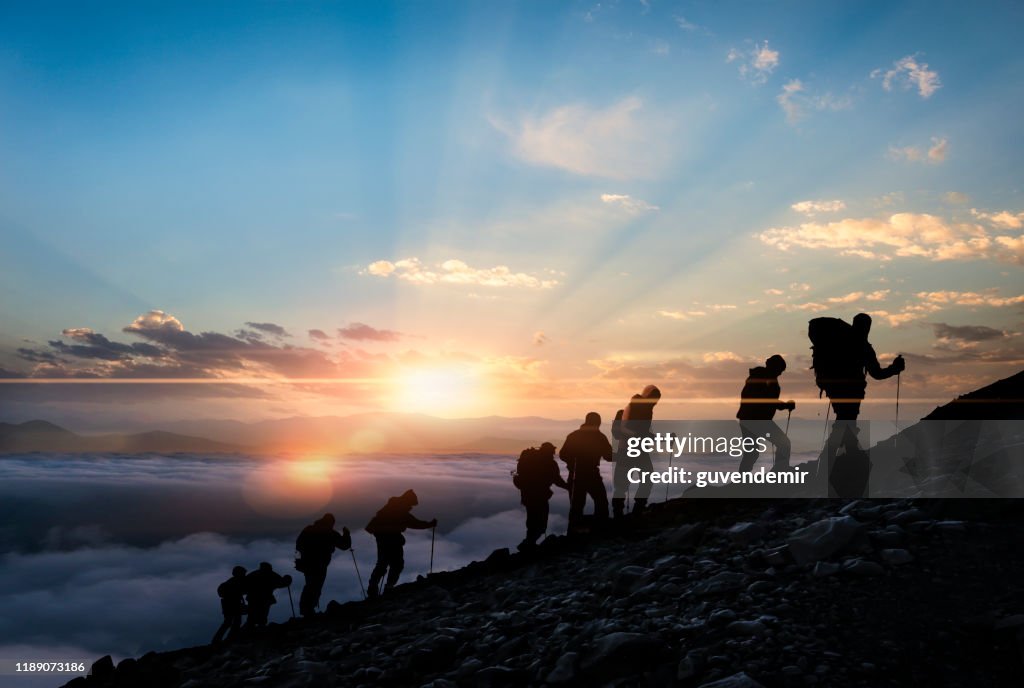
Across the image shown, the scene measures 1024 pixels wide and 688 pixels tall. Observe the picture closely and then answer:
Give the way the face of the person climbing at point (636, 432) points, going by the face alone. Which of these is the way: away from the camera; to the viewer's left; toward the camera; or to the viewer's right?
to the viewer's right

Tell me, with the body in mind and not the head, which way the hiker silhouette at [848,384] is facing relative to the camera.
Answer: to the viewer's right

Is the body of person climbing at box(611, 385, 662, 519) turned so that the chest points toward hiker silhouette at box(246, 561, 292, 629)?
no

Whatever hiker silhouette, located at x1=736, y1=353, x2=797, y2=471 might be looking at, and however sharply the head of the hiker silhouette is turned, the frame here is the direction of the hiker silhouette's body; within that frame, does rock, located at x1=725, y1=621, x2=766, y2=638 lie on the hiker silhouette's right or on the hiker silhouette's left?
on the hiker silhouette's right

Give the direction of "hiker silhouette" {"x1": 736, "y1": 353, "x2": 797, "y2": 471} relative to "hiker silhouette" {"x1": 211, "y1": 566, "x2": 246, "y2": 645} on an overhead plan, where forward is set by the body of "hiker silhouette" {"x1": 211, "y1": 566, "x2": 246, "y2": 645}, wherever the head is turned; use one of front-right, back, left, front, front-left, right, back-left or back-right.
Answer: front-right

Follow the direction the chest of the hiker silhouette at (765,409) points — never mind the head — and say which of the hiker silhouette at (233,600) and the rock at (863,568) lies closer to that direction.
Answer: the rock

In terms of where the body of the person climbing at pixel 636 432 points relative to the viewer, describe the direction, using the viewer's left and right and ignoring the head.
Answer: facing to the right of the viewer

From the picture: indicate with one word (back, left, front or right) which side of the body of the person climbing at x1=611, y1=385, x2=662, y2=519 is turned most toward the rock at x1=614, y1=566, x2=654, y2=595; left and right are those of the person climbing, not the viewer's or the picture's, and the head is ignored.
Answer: right

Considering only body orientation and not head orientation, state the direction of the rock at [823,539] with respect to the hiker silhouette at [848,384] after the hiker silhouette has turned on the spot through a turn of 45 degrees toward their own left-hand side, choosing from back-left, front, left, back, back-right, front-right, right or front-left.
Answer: back-right

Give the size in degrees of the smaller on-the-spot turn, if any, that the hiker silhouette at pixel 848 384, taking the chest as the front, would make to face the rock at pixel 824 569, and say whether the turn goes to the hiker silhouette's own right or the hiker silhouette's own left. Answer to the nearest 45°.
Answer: approximately 90° to the hiker silhouette's own right

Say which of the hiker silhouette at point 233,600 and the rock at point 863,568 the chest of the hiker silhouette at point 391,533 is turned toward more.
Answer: the rock

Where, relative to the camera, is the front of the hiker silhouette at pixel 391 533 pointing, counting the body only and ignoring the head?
to the viewer's right

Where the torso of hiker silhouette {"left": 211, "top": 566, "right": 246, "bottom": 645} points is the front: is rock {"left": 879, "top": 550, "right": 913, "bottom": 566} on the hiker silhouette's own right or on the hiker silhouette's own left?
on the hiker silhouette's own right

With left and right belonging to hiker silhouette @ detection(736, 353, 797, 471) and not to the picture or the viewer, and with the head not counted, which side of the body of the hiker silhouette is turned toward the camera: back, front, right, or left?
right

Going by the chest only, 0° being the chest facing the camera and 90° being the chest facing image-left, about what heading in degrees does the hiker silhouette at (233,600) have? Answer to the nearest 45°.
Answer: approximately 270°

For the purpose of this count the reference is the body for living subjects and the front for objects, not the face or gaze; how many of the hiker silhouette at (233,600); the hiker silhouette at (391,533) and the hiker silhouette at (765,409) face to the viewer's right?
3

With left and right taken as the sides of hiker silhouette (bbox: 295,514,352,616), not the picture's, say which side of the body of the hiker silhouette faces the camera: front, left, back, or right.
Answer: right

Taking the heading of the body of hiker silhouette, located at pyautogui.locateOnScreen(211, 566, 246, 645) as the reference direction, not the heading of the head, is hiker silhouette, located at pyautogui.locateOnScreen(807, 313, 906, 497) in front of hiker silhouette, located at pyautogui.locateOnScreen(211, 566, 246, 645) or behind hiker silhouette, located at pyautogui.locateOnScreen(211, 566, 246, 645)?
in front
